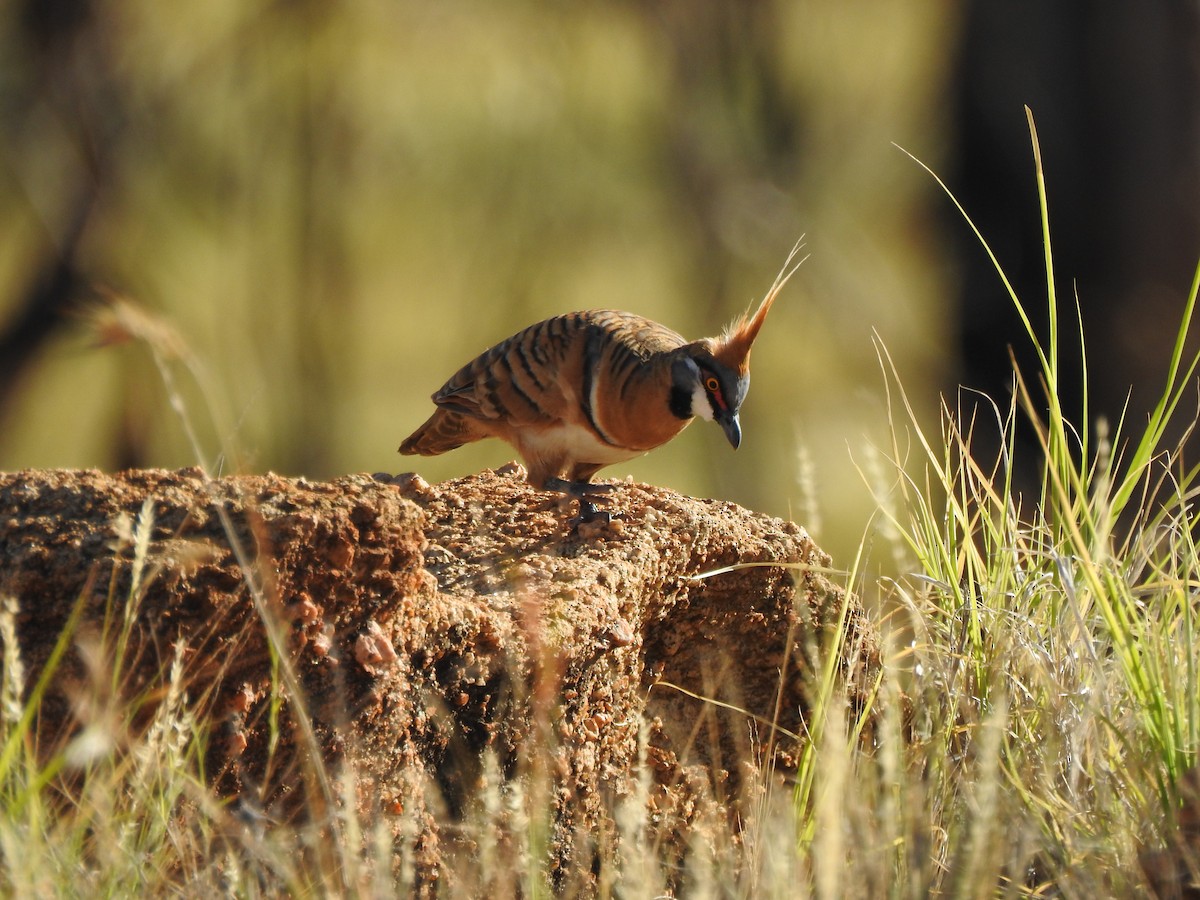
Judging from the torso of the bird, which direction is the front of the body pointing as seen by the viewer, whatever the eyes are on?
to the viewer's right
